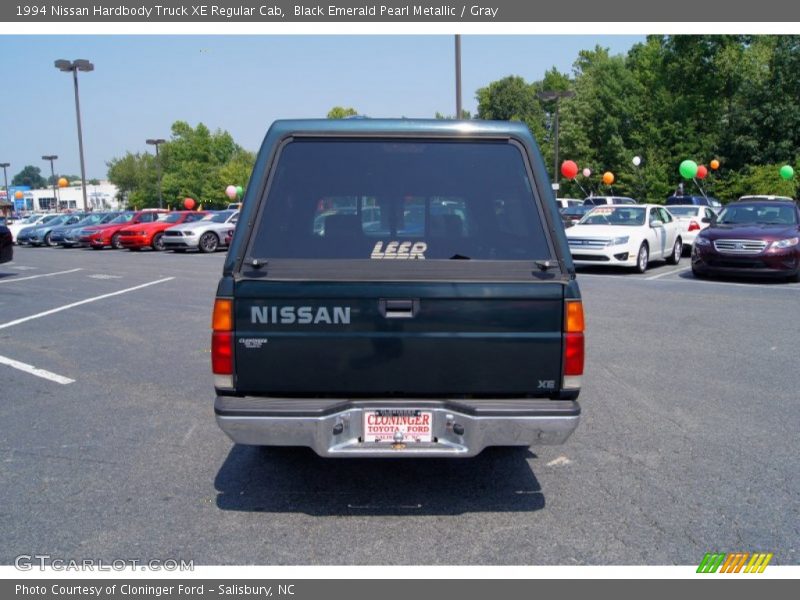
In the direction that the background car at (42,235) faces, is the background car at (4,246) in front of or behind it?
in front

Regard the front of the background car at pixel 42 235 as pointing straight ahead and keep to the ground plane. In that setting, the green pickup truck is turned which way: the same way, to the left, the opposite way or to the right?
the opposite way

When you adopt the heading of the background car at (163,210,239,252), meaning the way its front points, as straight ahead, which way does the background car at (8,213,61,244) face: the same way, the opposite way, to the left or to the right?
the same way

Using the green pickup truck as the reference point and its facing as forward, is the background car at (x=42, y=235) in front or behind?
in front

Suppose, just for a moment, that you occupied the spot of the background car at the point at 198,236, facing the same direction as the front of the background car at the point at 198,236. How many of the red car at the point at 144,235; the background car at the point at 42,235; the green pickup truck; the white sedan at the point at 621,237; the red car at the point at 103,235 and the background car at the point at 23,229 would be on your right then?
4

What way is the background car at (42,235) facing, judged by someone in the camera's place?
facing the viewer and to the left of the viewer

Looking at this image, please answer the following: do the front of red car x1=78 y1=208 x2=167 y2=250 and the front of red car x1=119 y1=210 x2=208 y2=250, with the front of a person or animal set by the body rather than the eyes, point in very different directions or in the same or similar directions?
same or similar directions

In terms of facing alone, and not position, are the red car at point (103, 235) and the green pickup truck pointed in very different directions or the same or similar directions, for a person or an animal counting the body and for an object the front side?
very different directions

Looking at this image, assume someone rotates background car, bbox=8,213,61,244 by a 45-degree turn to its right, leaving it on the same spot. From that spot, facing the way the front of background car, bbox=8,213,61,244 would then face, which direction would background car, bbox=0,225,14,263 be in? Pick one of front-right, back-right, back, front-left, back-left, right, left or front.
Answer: left

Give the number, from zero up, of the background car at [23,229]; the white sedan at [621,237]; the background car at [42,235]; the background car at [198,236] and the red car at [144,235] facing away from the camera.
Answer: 0

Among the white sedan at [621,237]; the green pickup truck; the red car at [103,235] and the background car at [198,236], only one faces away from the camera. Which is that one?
the green pickup truck

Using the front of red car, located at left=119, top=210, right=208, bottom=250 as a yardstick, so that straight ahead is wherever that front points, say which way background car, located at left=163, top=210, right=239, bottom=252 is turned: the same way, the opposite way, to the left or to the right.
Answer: the same way

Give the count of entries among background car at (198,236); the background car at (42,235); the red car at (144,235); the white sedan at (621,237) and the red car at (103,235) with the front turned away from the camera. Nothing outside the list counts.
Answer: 0

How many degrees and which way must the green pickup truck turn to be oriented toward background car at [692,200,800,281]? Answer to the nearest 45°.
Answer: approximately 45° to its right

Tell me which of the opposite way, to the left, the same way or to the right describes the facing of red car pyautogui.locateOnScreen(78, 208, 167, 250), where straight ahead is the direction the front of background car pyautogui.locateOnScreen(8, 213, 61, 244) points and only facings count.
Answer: the same way

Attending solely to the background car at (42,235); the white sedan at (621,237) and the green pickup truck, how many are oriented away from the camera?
1

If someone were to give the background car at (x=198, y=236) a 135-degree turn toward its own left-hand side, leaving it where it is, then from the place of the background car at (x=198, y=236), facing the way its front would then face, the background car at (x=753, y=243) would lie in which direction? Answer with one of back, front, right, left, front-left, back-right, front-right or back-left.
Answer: front-right

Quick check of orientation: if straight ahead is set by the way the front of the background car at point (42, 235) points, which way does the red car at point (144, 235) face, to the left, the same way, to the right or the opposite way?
the same way

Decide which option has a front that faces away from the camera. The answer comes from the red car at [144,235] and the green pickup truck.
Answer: the green pickup truck

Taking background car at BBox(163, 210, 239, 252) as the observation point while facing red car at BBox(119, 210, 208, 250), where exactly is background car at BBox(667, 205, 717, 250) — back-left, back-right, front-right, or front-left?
back-right
